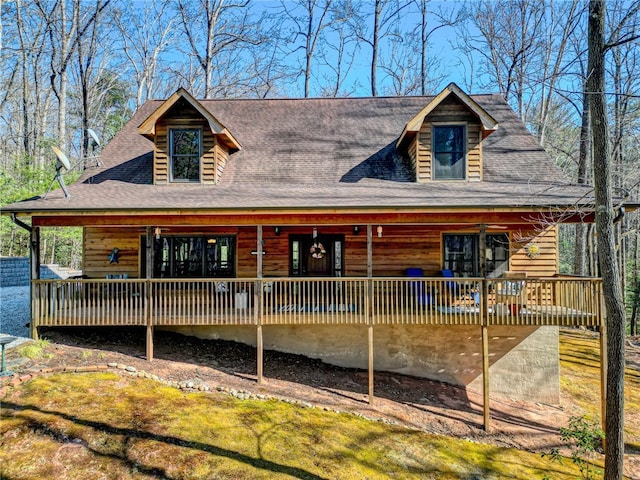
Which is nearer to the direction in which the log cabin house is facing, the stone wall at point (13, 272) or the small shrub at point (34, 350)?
the small shrub

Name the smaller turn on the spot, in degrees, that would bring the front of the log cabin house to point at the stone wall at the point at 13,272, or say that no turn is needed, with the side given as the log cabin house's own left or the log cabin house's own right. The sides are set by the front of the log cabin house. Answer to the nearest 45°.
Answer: approximately 135° to the log cabin house's own right

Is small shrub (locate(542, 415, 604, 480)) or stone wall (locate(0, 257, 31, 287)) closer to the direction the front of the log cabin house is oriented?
the small shrub

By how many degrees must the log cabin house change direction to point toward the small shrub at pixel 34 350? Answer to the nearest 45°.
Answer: approximately 90° to its right

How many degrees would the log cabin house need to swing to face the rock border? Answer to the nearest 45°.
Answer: approximately 45° to its right

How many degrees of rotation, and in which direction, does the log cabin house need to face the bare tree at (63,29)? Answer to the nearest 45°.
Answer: approximately 135° to its right

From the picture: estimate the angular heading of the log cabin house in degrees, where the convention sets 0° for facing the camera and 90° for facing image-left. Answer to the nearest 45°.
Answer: approximately 0°

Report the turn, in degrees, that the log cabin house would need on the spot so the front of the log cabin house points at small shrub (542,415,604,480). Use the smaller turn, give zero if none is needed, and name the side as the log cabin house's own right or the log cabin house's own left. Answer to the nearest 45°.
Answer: approximately 45° to the log cabin house's own left
